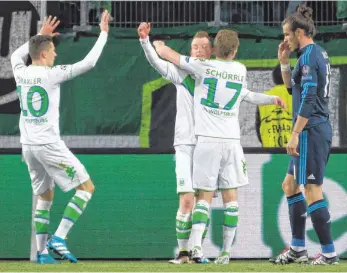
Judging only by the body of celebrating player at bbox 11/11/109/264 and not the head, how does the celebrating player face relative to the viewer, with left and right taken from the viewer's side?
facing away from the viewer and to the right of the viewer

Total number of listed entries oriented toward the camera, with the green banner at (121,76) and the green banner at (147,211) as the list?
2

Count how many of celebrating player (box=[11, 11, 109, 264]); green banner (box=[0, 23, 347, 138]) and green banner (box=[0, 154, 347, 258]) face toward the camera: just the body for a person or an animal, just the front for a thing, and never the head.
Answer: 2

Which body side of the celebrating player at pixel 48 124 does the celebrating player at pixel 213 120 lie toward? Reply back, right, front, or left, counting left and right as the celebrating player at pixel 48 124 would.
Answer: right

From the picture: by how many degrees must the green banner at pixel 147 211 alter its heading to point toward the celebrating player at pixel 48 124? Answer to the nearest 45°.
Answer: approximately 45° to its right

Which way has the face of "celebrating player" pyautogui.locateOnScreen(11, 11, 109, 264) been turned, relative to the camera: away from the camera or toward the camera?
away from the camera
